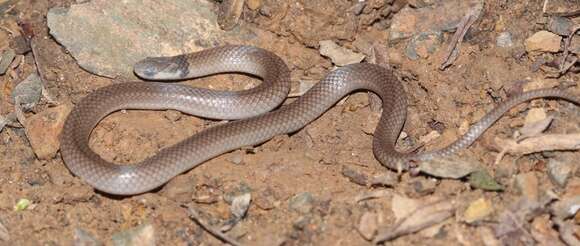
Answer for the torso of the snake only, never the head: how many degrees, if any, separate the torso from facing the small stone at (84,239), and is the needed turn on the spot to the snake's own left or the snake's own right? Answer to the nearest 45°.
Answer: approximately 45° to the snake's own left

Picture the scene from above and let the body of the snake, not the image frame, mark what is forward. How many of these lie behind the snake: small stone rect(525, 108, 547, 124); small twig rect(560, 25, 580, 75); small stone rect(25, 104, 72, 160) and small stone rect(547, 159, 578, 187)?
3

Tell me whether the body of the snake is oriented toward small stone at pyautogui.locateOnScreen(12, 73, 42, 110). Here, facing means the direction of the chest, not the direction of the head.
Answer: yes

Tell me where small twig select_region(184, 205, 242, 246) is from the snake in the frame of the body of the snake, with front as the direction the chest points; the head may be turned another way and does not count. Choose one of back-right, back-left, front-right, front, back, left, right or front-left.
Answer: left

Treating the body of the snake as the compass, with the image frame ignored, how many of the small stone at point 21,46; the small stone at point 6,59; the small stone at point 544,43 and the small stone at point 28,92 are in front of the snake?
3

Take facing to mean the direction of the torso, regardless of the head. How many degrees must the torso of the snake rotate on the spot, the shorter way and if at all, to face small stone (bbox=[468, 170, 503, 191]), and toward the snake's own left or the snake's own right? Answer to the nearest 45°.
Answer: approximately 180°

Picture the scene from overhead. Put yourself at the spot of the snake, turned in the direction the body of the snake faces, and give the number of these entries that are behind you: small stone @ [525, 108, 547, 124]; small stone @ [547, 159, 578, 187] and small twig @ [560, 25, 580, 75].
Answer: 3

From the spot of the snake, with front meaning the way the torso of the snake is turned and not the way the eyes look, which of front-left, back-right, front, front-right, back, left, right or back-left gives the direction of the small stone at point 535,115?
back

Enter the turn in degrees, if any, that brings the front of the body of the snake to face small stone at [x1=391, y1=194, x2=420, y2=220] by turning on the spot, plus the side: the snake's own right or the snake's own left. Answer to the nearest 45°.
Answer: approximately 135° to the snake's own left

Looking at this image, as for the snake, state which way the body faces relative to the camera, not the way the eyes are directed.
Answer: to the viewer's left

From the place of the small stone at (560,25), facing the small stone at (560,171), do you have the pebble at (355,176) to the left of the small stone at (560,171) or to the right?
right

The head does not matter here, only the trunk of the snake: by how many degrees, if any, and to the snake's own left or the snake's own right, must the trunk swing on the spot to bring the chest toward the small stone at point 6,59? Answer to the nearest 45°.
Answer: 0° — it already faces it

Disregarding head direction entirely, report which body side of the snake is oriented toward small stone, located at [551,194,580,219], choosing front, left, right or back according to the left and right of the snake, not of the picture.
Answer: back

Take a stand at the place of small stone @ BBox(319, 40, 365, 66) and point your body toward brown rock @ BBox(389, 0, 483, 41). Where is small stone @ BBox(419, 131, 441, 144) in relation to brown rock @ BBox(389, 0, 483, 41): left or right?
right

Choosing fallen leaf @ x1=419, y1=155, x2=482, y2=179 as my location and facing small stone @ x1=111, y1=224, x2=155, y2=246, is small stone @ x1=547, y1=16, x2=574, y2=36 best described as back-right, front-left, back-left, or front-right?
back-right

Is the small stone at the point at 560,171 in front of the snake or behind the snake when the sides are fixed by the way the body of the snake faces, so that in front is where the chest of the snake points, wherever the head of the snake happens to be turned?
behind

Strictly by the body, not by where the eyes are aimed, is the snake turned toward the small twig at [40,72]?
yes
